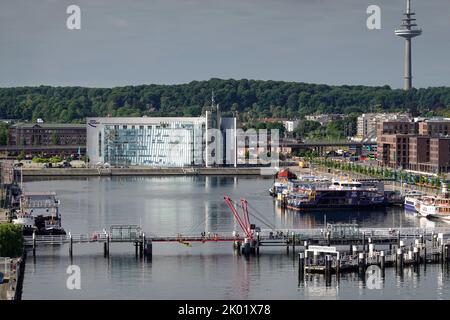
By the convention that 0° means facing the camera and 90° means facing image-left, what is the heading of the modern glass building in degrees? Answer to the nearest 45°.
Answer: approximately 0°

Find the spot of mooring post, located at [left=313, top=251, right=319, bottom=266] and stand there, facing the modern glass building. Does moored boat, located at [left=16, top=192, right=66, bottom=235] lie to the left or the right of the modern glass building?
left

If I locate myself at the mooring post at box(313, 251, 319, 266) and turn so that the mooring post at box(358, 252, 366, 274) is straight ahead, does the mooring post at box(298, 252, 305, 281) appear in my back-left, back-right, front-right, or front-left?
front-right

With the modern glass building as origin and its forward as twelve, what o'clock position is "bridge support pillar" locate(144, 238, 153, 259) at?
The bridge support pillar is roughly at 12 o'clock from the modern glass building.

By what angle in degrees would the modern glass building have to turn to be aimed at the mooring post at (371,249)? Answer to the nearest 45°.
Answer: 0° — it already faces it

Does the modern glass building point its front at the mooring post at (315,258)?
yes
